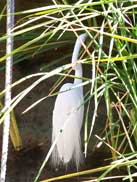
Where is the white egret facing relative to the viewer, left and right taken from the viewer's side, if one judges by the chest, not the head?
facing away from the viewer and to the right of the viewer
